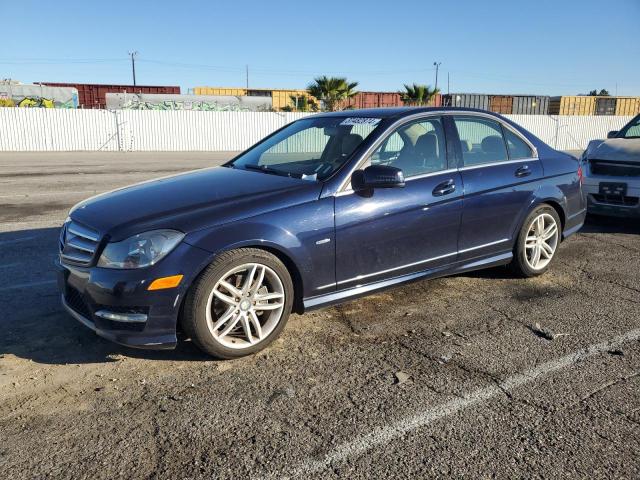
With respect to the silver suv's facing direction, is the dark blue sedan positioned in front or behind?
in front

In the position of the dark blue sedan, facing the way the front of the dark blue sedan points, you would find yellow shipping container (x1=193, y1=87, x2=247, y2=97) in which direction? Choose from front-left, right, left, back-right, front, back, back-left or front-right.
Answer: back-right

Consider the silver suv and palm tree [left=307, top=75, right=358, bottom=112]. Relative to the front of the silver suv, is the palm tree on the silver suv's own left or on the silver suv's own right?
on the silver suv's own right

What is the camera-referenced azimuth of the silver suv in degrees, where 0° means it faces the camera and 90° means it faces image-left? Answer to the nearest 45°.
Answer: approximately 45°

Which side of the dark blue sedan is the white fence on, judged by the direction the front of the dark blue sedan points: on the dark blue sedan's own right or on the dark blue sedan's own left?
on the dark blue sedan's own right

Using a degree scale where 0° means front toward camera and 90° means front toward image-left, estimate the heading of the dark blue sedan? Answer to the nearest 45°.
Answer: approximately 45°

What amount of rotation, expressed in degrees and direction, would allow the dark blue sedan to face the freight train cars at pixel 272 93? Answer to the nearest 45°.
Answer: approximately 135° to its right

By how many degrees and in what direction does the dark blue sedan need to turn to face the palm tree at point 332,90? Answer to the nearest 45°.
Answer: approximately 135° to its right

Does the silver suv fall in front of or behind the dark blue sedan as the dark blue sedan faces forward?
behind
